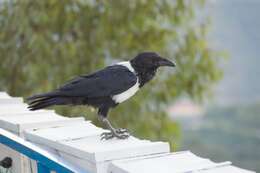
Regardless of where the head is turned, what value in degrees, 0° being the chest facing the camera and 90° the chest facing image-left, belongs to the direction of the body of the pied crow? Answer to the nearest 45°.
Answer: approximately 270°
